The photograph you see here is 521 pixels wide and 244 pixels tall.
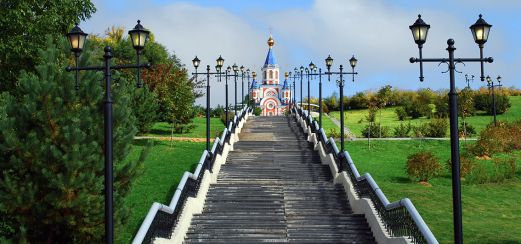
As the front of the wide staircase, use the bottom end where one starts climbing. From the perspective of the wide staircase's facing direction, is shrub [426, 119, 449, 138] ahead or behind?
behind

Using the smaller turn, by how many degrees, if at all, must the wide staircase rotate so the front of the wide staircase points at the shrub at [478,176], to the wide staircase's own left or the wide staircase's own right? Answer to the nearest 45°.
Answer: approximately 135° to the wide staircase's own left

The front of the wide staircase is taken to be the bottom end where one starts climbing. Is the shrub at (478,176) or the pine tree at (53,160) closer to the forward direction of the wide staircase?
the pine tree

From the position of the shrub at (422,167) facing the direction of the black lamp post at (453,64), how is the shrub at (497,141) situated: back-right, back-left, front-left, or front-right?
back-left

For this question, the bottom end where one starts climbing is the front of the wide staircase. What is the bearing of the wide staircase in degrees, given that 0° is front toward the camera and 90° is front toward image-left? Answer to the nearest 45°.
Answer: approximately 0°

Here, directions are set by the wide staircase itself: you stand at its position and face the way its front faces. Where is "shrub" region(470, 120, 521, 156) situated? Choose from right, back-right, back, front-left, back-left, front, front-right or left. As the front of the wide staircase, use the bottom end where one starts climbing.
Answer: back-left

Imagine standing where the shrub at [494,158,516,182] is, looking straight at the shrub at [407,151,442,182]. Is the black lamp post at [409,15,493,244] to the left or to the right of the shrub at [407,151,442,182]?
left
